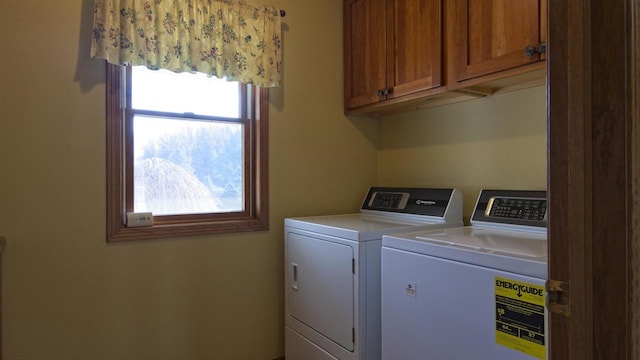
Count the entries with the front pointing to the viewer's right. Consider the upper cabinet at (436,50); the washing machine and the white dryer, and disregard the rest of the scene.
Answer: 0

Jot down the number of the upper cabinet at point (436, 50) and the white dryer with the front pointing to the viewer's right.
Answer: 0

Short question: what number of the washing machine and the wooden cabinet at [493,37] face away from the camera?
0

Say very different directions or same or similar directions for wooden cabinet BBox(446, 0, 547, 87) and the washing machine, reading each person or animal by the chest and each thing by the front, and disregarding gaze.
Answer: same or similar directions

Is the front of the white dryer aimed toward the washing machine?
no

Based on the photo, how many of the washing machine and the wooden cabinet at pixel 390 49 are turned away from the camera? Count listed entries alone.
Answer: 0

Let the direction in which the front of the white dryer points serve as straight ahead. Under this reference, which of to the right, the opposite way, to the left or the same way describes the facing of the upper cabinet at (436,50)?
the same way

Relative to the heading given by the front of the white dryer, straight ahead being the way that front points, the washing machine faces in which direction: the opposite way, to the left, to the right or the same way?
the same way

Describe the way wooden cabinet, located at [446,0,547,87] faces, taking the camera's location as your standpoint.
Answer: facing the viewer and to the left of the viewer

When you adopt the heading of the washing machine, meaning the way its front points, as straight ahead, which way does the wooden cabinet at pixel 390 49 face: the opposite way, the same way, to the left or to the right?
the same way

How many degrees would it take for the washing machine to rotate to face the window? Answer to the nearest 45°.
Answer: approximately 45° to its right

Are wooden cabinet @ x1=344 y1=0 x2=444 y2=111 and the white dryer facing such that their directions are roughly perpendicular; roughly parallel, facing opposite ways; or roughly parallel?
roughly parallel

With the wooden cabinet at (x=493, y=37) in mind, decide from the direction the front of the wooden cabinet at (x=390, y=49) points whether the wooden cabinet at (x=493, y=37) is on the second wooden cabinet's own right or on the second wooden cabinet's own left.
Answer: on the second wooden cabinet's own left

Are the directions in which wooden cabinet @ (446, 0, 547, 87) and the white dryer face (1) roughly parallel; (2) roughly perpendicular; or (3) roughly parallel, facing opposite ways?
roughly parallel
